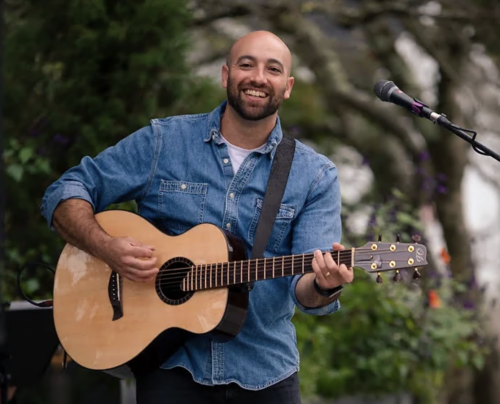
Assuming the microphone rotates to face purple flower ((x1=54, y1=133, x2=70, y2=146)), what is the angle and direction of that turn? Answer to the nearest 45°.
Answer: approximately 45° to its right

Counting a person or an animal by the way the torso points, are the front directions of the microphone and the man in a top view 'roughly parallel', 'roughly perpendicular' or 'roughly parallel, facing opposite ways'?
roughly perpendicular

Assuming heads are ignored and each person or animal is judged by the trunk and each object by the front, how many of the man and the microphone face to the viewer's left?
1

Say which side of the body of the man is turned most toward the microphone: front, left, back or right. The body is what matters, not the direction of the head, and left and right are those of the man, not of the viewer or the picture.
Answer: left

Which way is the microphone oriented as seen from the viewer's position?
to the viewer's left
